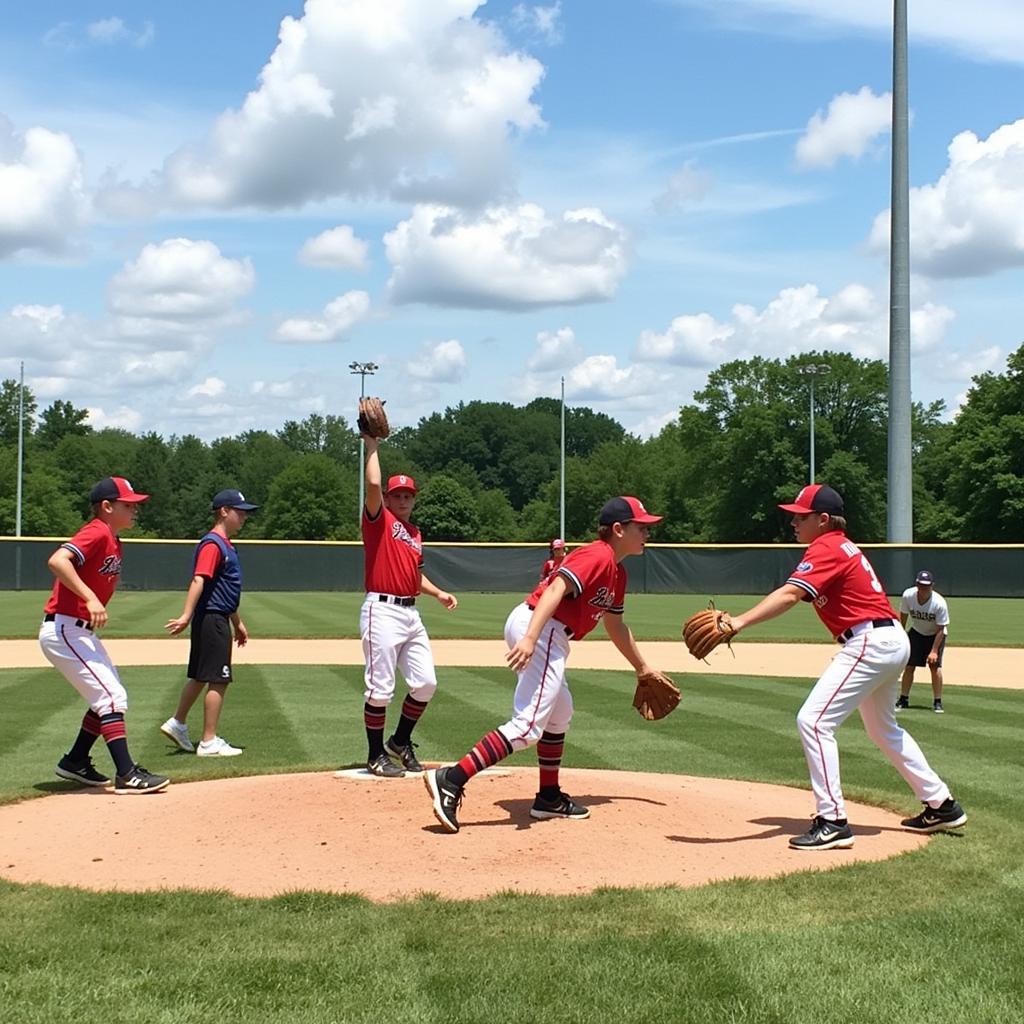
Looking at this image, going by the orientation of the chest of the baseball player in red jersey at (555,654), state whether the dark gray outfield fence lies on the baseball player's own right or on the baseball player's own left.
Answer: on the baseball player's own left

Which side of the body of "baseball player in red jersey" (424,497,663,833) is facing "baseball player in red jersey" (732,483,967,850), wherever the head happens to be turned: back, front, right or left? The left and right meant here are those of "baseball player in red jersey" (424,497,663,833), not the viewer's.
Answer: front

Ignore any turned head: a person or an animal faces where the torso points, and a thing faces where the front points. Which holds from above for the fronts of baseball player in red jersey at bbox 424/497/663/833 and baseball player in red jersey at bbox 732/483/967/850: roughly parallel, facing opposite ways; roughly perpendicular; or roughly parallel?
roughly parallel, facing opposite ways

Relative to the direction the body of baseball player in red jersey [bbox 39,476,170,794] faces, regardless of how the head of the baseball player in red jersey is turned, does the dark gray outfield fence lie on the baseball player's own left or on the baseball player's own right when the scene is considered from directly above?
on the baseball player's own left

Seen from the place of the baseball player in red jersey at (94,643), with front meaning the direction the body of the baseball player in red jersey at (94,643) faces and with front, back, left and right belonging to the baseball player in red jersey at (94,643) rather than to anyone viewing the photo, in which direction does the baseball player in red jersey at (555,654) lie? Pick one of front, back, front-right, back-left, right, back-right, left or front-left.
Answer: front-right

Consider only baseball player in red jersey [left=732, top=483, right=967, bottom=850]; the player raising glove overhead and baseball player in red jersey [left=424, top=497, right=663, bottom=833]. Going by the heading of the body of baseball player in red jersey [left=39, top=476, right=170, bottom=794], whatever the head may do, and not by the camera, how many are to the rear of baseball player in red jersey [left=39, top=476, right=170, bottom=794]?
0

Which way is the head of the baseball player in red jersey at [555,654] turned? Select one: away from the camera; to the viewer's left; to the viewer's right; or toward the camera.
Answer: to the viewer's right

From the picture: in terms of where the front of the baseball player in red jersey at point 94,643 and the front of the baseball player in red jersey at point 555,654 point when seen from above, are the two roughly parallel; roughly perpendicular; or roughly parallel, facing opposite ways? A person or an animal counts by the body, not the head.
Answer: roughly parallel

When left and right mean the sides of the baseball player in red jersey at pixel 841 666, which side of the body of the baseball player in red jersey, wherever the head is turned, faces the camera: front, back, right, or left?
left

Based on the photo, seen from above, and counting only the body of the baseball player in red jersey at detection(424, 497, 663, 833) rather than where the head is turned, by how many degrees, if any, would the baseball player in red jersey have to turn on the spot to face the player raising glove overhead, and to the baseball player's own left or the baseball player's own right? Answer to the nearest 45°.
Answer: approximately 135° to the baseball player's own left

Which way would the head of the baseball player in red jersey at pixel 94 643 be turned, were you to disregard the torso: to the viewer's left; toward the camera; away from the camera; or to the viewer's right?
to the viewer's right

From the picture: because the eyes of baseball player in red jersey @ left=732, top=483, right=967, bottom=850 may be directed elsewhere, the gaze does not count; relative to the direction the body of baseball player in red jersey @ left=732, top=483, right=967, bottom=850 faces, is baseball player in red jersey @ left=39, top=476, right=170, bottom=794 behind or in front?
in front

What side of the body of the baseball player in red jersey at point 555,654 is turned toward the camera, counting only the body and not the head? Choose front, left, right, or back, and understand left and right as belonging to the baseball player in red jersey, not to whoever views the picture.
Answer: right

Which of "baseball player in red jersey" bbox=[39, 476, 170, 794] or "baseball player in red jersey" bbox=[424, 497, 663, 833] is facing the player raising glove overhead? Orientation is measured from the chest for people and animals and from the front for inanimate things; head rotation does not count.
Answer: "baseball player in red jersey" bbox=[39, 476, 170, 794]

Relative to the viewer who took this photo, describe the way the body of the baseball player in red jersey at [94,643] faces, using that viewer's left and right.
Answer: facing to the right of the viewer
